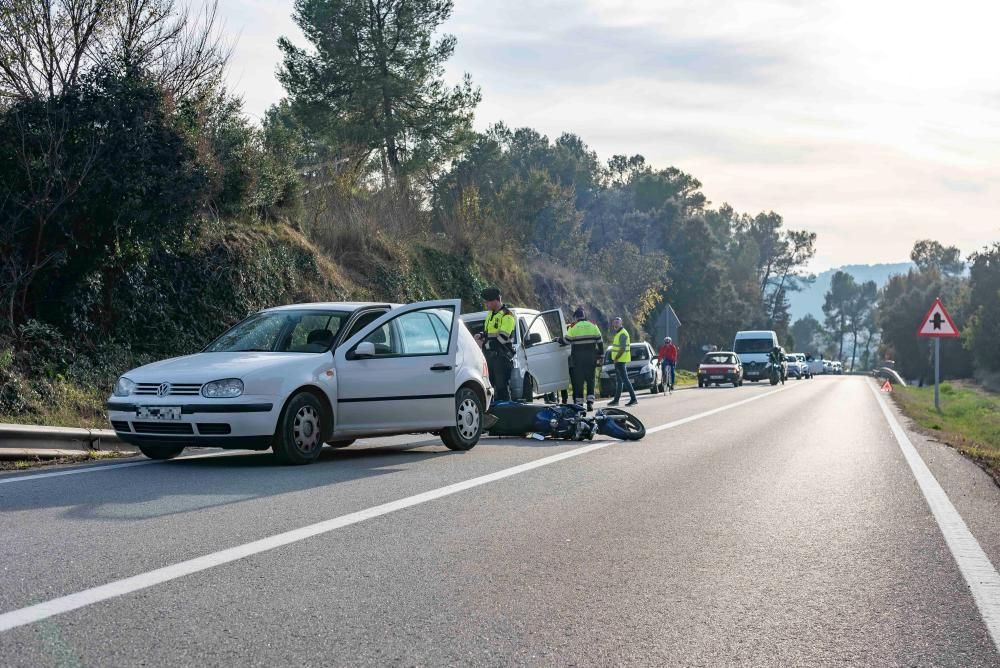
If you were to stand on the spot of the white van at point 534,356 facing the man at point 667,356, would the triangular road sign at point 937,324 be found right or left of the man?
right

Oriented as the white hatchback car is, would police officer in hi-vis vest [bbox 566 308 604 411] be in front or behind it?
behind

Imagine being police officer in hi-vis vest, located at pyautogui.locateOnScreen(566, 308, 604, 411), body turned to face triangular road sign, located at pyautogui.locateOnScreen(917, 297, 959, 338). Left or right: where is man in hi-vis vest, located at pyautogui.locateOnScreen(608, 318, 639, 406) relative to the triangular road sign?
left

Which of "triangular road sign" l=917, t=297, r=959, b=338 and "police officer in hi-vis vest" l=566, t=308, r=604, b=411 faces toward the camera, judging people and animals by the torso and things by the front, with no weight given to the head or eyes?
the triangular road sign

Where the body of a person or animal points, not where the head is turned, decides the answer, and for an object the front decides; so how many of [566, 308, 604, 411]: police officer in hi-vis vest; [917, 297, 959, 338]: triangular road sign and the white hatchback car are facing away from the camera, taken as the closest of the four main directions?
1

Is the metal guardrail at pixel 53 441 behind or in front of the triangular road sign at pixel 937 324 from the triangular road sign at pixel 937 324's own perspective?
in front

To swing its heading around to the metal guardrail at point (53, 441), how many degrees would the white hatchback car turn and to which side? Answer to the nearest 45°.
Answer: approximately 45° to its right

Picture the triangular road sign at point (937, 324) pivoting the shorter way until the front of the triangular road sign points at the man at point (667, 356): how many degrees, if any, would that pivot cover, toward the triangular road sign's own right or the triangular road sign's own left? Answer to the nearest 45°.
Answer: approximately 135° to the triangular road sign's own right

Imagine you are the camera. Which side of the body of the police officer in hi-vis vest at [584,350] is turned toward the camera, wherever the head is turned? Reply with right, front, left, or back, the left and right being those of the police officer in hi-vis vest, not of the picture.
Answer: back

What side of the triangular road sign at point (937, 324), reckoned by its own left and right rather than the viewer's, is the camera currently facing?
front

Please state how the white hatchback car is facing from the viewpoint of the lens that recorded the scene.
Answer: facing the viewer and to the left of the viewer

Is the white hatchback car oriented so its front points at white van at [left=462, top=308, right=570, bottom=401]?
no
